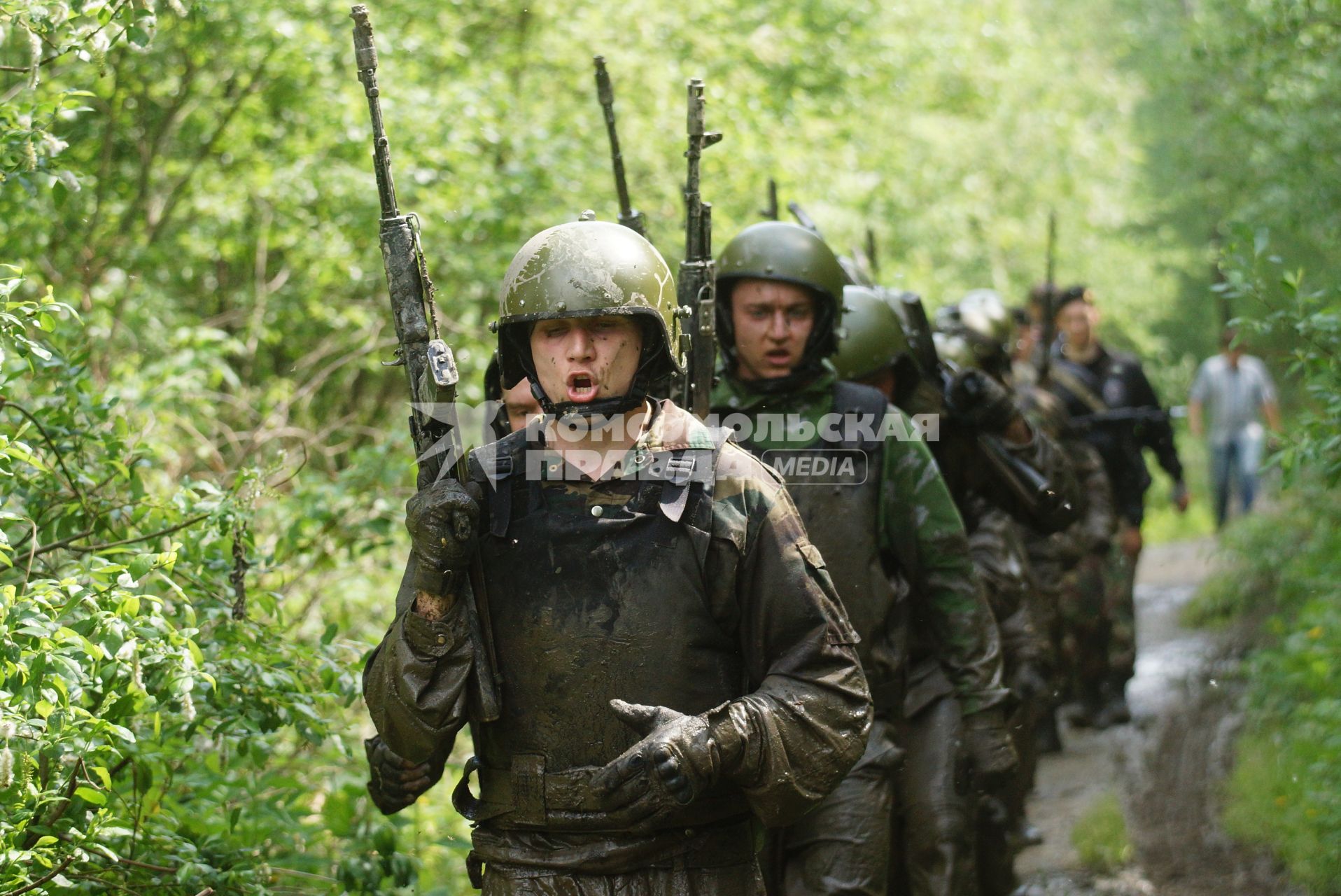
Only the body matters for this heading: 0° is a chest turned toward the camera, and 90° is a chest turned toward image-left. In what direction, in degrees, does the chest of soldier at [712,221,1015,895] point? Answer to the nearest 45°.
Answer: approximately 0°

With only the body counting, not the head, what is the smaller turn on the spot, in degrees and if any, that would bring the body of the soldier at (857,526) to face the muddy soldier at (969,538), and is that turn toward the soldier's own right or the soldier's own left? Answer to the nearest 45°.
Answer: approximately 180°

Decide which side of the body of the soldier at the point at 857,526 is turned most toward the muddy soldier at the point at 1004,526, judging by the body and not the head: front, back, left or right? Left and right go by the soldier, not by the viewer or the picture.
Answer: back

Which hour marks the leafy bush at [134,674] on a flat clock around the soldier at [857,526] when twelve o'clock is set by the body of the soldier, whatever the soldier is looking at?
The leafy bush is roughly at 2 o'clock from the soldier.

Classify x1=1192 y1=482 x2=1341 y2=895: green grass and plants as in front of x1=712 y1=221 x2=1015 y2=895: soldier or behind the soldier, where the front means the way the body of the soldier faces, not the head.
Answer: behind

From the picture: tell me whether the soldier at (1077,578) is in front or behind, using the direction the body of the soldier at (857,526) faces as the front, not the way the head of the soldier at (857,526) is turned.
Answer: behind

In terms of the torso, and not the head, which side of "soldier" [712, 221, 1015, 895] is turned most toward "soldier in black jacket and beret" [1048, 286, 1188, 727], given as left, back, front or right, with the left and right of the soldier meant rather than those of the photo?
back
